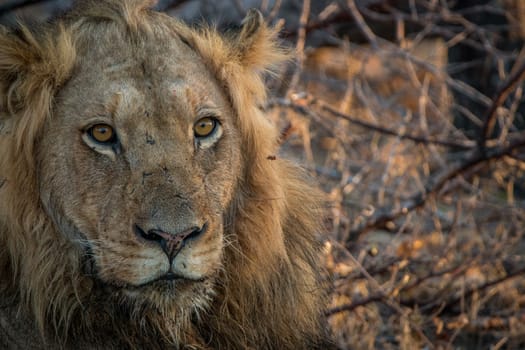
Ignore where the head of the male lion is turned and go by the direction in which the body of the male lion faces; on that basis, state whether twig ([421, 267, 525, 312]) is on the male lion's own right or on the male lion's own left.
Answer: on the male lion's own left

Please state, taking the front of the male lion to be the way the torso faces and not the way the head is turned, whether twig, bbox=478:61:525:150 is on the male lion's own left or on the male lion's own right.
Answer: on the male lion's own left

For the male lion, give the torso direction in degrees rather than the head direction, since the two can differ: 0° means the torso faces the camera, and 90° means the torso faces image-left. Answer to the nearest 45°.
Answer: approximately 0°

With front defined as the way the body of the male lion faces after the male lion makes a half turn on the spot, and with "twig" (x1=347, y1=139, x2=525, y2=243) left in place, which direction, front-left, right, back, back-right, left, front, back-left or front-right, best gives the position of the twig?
front-right
